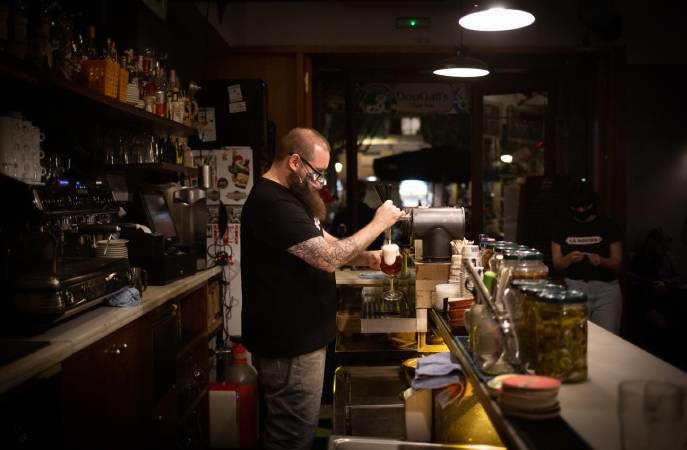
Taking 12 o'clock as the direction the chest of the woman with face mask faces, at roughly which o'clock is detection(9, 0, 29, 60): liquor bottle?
The liquor bottle is roughly at 1 o'clock from the woman with face mask.

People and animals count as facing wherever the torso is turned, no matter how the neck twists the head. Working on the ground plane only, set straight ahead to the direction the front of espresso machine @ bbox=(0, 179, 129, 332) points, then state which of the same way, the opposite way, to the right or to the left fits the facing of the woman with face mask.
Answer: to the right

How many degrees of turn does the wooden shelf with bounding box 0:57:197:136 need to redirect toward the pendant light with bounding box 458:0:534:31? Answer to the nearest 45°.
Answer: approximately 45° to its left

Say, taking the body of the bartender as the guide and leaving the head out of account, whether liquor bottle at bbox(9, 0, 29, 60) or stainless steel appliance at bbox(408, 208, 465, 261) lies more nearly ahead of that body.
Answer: the stainless steel appliance

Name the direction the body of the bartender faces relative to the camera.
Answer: to the viewer's right

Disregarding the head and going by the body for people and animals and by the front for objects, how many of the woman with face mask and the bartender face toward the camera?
1

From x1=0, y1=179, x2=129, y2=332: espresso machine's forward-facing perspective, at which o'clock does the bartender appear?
The bartender is roughly at 11 o'clock from the espresso machine.

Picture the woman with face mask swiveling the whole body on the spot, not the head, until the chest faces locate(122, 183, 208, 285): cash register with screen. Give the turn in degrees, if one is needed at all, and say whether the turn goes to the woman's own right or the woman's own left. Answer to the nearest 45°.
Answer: approximately 45° to the woman's own right

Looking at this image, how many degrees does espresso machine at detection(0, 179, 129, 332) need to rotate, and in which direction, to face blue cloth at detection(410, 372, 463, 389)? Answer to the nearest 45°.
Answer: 0° — it already faces it

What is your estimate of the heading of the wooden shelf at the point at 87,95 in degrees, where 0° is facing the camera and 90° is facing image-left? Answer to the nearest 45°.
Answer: approximately 315°
